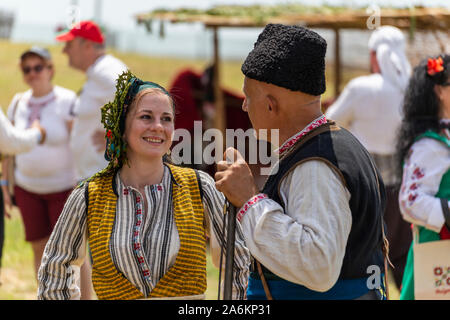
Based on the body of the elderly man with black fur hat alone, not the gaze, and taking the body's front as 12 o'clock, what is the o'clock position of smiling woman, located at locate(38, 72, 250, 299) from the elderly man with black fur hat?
The smiling woman is roughly at 12 o'clock from the elderly man with black fur hat.

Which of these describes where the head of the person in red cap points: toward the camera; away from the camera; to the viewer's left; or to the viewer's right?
to the viewer's left

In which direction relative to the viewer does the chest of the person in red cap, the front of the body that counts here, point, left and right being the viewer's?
facing to the left of the viewer

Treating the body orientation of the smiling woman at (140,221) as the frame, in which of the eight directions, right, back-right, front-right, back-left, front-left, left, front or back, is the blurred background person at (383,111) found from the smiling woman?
back-left

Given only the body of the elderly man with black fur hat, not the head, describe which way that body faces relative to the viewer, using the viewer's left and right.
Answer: facing away from the viewer and to the left of the viewer

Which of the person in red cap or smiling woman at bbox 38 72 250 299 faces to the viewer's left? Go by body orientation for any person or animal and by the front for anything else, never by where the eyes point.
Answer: the person in red cap

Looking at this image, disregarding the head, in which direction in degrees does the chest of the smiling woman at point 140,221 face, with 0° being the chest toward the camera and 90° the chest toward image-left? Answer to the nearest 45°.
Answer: approximately 0°
